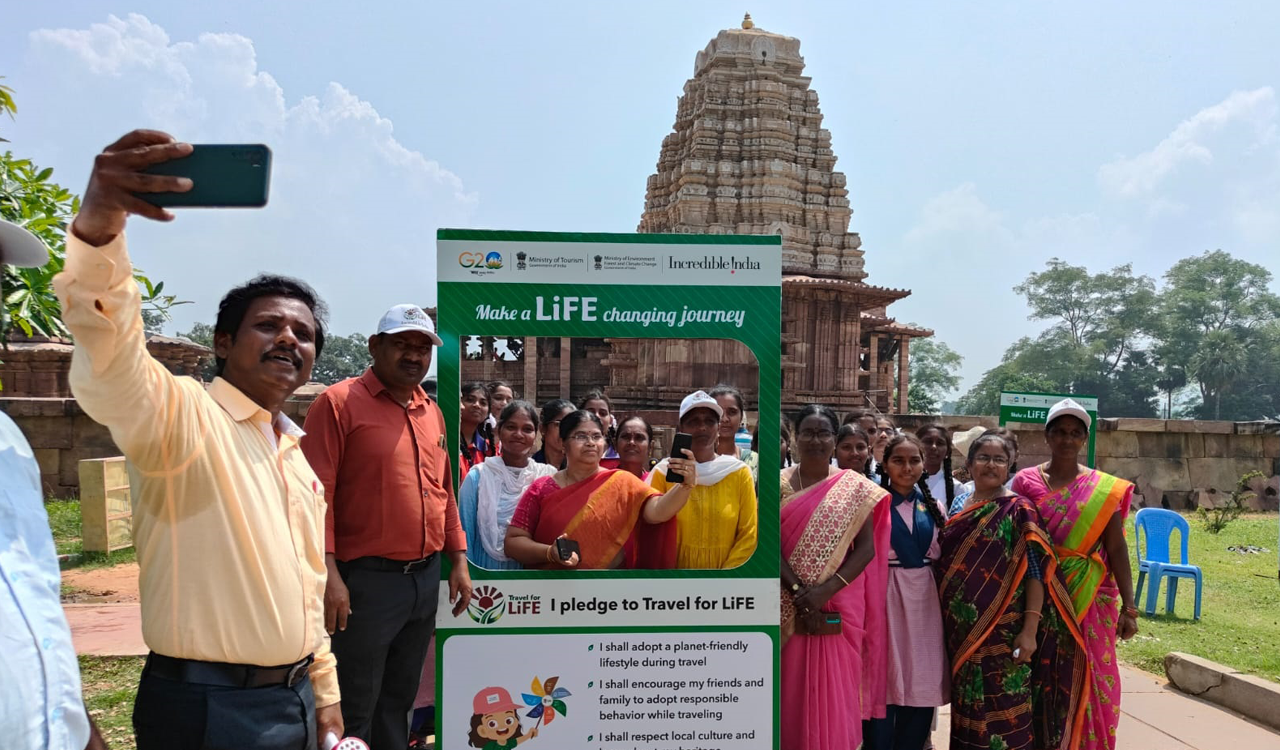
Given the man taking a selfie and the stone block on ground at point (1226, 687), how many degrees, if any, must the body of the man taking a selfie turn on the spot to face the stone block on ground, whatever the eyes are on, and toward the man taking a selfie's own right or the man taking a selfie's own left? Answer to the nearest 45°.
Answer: approximately 45° to the man taking a selfie's own left

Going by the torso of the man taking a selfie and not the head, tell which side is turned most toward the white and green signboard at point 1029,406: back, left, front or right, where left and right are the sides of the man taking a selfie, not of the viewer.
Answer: left

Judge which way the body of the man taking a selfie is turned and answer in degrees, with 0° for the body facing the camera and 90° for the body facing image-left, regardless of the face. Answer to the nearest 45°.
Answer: approximately 315°

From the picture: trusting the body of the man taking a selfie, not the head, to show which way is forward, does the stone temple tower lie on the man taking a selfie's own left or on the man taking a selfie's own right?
on the man taking a selfie's own left

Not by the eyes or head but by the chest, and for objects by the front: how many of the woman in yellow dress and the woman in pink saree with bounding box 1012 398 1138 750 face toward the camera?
2
